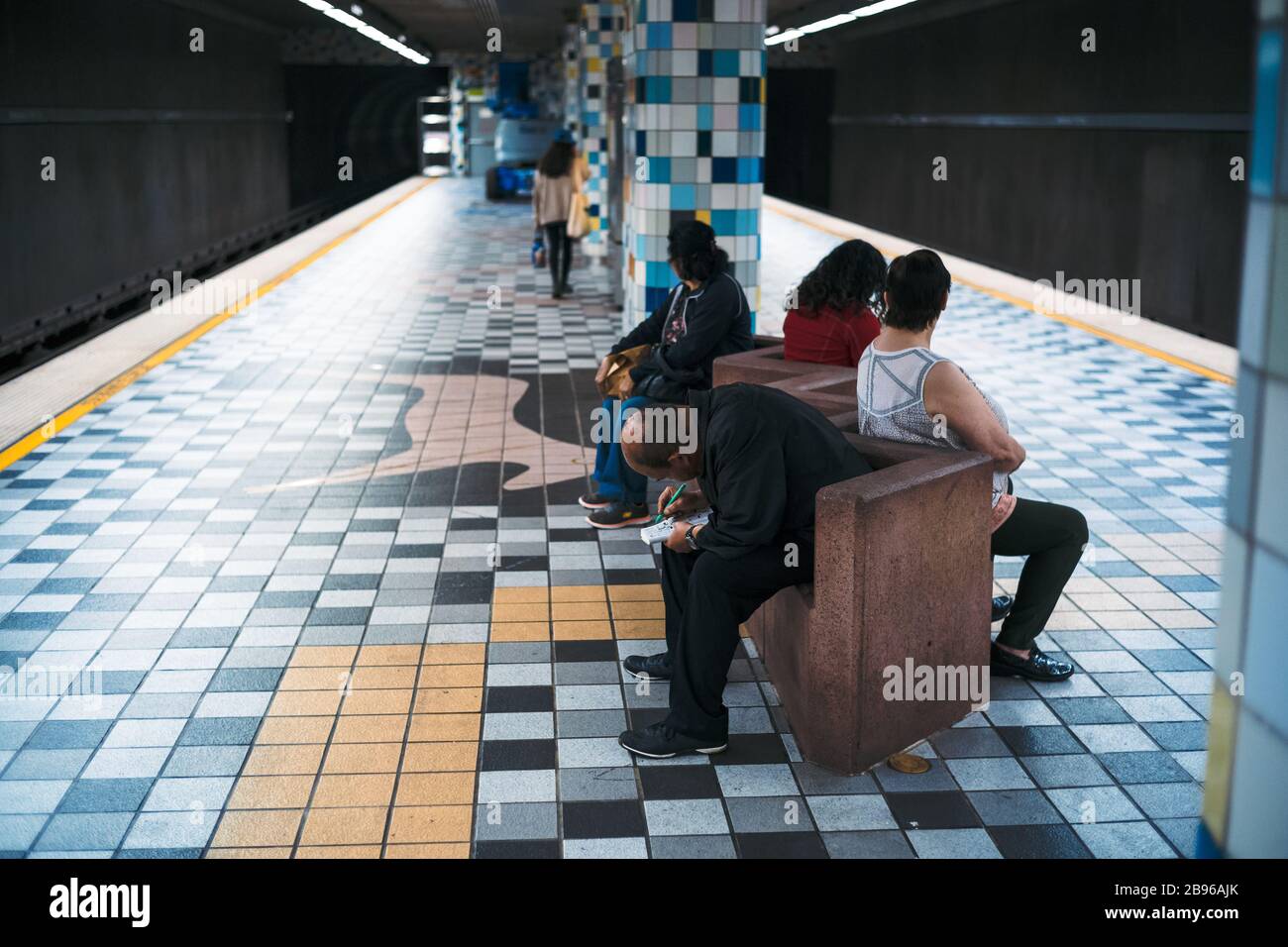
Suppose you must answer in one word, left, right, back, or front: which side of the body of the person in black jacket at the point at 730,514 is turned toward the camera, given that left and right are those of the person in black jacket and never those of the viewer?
left

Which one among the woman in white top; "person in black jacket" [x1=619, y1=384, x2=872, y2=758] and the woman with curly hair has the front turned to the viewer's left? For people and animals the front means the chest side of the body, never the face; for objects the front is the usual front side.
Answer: the person in black jacket

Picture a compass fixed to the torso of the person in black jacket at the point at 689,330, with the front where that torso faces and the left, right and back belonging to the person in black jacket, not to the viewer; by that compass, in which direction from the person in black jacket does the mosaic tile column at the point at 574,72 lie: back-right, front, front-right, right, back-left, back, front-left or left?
back-right

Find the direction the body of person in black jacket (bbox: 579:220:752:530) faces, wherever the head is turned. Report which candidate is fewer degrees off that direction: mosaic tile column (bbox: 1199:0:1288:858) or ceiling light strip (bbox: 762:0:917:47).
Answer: the mosaic tile column

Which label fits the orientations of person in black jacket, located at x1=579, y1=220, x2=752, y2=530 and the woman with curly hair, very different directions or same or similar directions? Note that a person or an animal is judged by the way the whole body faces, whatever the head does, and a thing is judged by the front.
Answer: very different directions

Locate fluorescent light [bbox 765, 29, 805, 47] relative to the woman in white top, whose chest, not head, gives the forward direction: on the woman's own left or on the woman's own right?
on the woman's own left

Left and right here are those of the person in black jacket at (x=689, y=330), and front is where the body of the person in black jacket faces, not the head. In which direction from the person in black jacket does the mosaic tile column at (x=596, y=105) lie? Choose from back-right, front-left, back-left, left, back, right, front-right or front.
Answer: back-right

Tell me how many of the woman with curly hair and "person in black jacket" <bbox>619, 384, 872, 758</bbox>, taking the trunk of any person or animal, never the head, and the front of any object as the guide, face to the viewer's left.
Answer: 1

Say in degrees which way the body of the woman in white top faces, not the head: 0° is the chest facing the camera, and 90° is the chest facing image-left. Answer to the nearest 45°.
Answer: approximately 225°

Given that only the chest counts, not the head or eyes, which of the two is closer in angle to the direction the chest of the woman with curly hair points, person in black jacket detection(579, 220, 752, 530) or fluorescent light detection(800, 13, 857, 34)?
the fluorescent light

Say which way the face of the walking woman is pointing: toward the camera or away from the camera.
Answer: away from the camera

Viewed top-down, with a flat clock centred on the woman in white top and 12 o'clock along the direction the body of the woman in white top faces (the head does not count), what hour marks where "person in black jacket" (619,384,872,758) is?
The person in black jacket is roughly at 6 o'clock from the woman in white top.

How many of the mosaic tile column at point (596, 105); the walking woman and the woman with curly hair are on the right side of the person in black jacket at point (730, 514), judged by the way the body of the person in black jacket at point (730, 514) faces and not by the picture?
3

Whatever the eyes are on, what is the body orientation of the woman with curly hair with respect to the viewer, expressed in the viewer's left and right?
facing away from the viewer and to the right of the viewer

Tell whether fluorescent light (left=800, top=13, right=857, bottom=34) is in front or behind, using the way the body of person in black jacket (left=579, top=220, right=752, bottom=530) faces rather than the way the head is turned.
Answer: behind

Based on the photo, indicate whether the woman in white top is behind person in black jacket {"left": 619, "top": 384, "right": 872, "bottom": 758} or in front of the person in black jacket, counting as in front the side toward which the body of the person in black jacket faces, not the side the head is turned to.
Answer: behind
